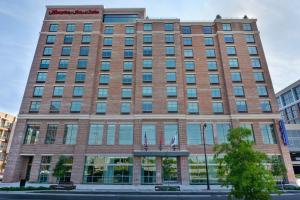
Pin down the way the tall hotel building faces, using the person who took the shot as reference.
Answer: facing the viewer

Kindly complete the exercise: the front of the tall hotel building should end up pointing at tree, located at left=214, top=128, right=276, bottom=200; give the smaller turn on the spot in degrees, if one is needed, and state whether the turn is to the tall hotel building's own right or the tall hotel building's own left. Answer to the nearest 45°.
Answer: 0° — it already faces it
